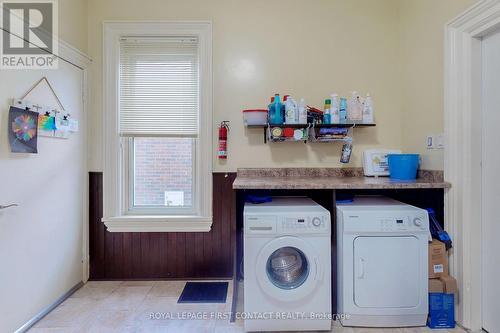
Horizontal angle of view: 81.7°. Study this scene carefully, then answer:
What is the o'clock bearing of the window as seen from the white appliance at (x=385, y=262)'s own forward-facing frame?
The window is roughly at 3 o'clock from the white appliance.

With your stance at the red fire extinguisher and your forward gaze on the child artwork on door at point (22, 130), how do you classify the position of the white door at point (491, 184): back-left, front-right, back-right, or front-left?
back-left

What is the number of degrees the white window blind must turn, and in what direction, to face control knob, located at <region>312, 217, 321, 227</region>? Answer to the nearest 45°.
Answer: approximately 45° to its left

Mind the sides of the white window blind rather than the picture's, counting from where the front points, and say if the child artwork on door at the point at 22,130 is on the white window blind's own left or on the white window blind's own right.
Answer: on the white window blind's own right

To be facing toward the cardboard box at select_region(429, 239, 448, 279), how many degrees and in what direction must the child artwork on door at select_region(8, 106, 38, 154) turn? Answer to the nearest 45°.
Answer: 0° — it already faces it

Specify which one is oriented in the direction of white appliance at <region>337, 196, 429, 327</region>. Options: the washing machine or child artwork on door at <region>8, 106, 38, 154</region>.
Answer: the child artwork on door

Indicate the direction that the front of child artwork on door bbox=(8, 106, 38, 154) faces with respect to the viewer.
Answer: facing the viewer and to the right of the viewer

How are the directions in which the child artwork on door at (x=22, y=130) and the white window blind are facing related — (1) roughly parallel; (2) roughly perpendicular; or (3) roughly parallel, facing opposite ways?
roughly perpendicular

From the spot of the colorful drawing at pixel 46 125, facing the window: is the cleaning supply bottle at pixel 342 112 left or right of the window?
right
